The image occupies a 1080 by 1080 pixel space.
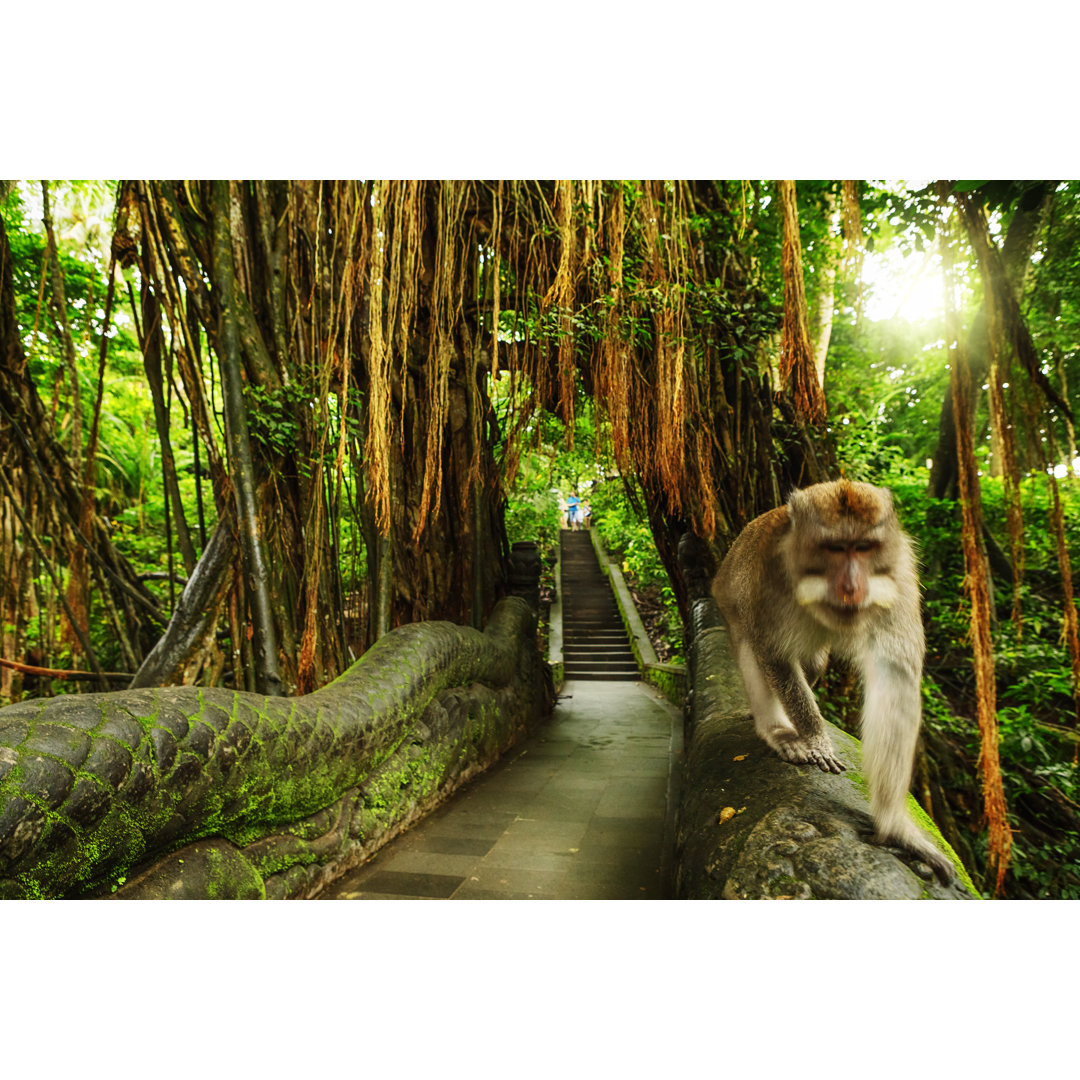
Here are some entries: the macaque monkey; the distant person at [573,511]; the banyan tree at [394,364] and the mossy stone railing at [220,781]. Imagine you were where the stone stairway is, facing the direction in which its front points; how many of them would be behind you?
1

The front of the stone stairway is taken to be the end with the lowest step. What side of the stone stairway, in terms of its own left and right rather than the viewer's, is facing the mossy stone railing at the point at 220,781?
front

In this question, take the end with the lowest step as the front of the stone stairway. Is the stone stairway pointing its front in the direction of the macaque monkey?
yes

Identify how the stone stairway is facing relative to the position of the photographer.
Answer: facing the viewer

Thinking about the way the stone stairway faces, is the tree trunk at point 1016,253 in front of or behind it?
in front

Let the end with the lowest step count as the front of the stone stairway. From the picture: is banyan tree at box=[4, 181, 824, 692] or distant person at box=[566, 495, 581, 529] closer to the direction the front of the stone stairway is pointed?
the banyan tree

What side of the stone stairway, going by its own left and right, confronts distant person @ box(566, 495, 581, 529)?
back

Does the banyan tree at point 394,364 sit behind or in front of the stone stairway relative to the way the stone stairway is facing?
in front

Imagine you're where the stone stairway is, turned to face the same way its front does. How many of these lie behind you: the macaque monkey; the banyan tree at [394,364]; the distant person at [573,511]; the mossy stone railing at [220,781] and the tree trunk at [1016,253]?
1
